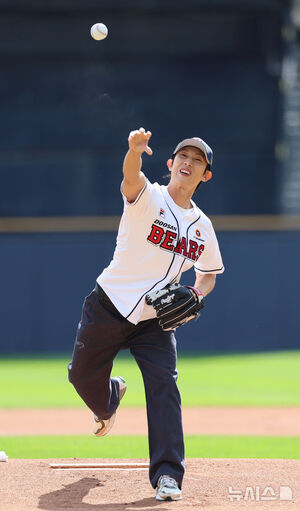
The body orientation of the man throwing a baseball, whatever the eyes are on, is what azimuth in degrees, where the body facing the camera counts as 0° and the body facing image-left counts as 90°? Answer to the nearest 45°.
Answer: approximately 0°
